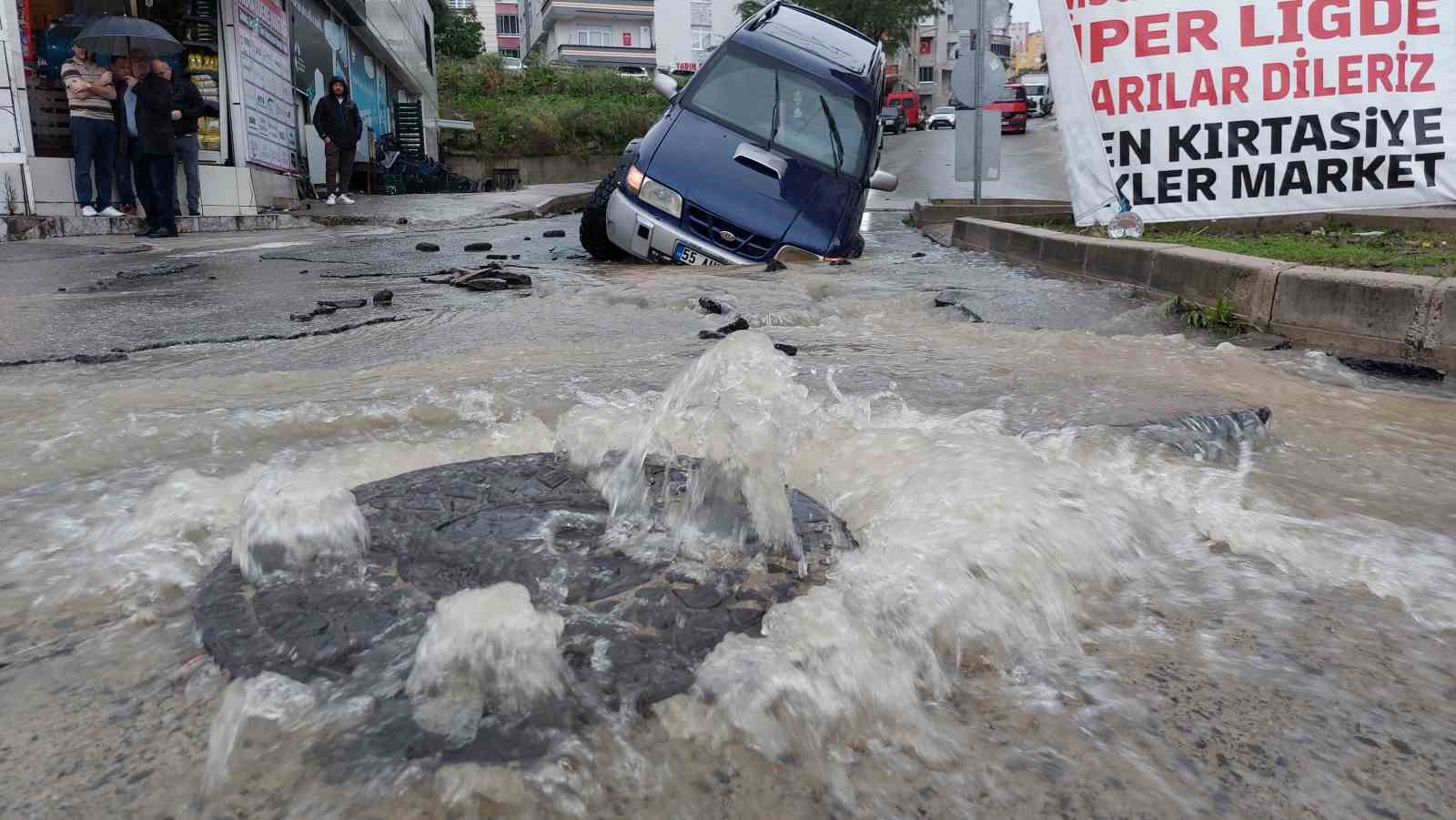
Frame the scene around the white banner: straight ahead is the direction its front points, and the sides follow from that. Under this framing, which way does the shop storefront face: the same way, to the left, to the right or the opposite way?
to the left

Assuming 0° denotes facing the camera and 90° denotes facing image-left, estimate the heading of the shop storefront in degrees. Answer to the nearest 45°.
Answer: approximately 315°

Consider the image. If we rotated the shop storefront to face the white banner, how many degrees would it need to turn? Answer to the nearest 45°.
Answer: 0° — it already faces it

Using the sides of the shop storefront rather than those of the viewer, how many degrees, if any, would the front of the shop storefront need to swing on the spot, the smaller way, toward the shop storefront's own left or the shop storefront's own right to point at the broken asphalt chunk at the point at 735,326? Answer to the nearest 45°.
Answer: approximately 45° to the shop storefront's own right

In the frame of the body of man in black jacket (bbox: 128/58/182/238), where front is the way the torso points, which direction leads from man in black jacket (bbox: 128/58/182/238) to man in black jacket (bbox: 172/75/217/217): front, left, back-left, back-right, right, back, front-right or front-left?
back-left

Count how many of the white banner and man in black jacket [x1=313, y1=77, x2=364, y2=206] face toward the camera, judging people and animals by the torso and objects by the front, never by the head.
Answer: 2
